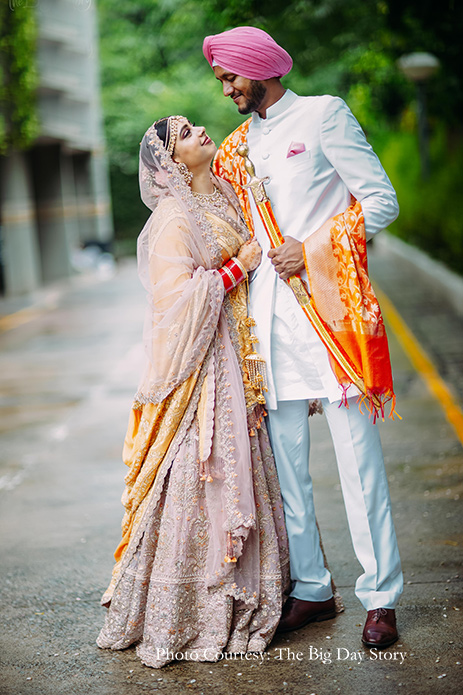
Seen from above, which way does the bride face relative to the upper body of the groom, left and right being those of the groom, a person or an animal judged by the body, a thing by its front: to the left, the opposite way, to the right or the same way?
to the left

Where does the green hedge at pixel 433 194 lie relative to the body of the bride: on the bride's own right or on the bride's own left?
on the bride's own left

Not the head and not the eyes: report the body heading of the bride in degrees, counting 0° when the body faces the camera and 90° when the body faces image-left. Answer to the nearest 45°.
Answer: approximately 315°

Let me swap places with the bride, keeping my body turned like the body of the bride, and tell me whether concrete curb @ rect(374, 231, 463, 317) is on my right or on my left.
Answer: on my left

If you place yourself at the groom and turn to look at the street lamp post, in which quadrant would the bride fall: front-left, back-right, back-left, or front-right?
back-left

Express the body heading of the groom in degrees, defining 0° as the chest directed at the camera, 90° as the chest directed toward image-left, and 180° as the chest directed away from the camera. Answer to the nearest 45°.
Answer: approximately 45°
